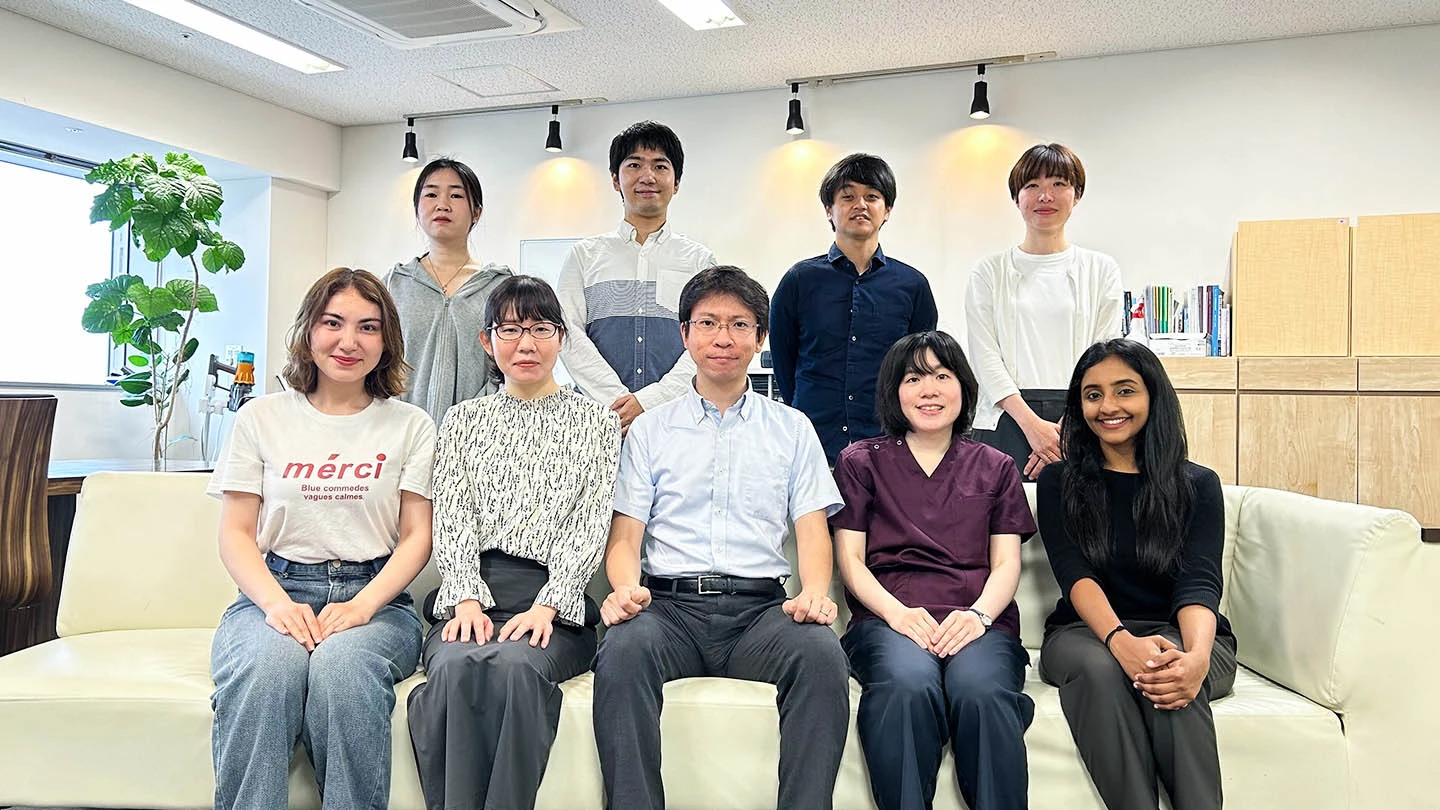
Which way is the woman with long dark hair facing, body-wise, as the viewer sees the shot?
toward the camera

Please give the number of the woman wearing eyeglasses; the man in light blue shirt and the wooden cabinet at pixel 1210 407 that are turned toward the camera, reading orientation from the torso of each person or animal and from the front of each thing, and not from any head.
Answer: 3

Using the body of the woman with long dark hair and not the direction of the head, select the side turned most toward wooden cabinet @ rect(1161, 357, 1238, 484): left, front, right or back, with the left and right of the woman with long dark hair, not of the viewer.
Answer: back

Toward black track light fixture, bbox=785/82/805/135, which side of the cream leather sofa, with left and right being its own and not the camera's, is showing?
back

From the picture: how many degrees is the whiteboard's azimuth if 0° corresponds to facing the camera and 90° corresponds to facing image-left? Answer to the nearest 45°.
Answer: approximately 0°

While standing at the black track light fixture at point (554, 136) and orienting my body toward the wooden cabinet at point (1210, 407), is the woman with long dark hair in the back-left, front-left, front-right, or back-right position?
front-right

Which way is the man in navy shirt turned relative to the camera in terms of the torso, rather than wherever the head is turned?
toward the camera

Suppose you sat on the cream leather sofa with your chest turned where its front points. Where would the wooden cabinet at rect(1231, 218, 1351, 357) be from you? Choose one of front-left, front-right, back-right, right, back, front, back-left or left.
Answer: back-left

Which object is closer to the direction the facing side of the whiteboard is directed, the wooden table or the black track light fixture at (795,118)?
the wooden table

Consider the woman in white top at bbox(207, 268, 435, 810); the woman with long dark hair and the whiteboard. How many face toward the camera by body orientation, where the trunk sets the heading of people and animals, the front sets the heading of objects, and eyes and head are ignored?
3

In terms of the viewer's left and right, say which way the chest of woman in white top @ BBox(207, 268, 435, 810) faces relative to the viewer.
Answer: facing the viewer
